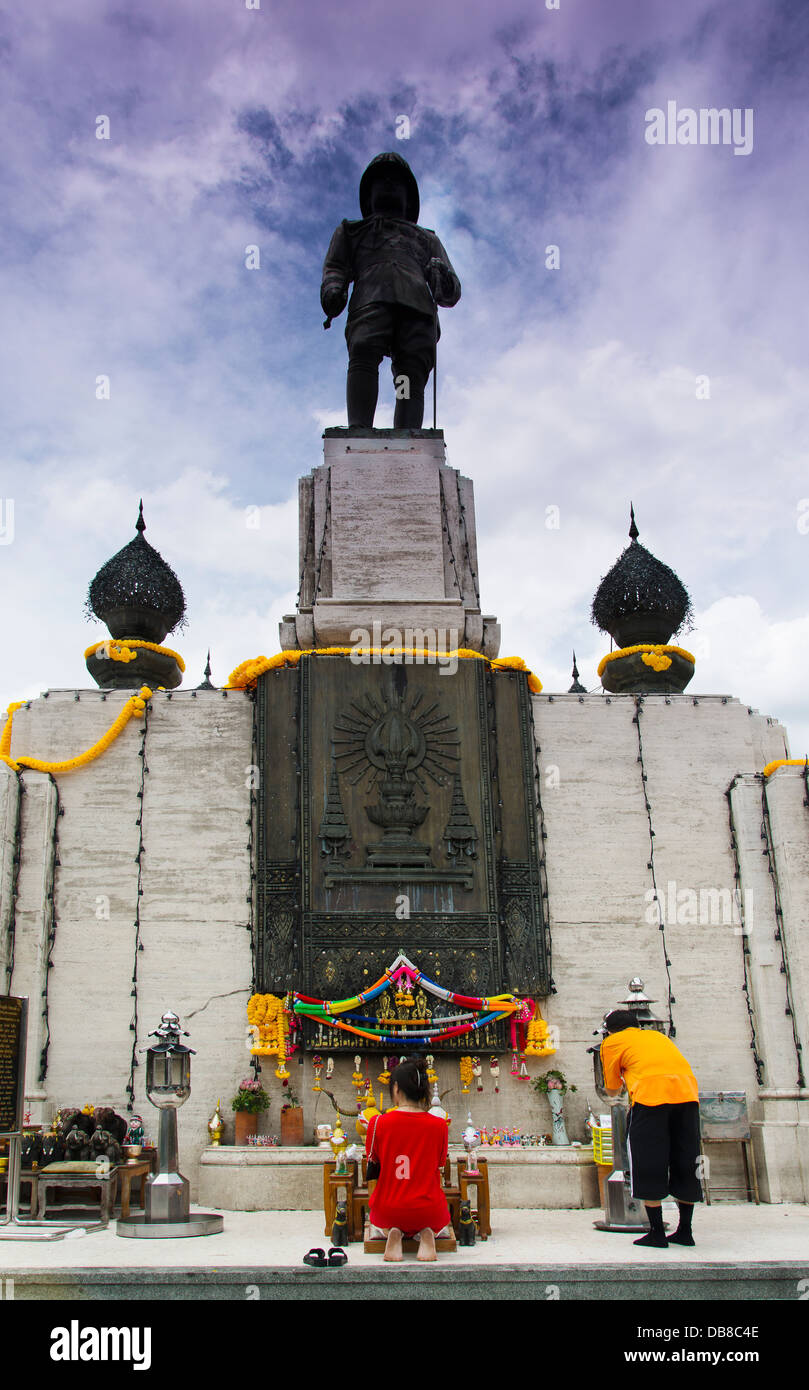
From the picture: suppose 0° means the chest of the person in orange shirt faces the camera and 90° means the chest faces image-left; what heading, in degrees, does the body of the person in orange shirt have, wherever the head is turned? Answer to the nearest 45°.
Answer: approximately 135°

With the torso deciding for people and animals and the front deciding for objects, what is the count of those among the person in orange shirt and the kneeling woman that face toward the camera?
0

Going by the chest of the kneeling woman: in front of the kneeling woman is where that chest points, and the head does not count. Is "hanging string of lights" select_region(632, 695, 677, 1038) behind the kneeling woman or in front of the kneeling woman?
in front

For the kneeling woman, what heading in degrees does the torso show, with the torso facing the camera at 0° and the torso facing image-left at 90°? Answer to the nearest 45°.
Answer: approximately 180°

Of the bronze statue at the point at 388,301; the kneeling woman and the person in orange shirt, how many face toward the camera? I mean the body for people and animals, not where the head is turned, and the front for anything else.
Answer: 1

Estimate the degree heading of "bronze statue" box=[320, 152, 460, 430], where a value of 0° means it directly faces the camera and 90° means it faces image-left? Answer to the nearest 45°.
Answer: approximately 0°

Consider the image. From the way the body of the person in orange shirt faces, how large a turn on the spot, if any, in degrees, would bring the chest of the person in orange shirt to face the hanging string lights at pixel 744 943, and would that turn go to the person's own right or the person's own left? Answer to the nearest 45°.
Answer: approximately 45° to the person's own right

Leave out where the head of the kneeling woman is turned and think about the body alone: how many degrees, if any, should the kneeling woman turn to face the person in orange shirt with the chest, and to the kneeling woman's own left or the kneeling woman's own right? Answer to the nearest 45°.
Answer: approximately 90° to the kneeling woman's own right

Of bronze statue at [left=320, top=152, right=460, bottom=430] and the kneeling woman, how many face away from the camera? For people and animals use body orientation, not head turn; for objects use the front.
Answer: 1

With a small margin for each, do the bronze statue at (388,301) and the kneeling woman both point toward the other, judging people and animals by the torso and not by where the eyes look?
yes

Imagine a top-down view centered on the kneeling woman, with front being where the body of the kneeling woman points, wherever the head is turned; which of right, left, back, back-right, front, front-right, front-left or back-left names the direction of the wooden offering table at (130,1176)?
front-left
